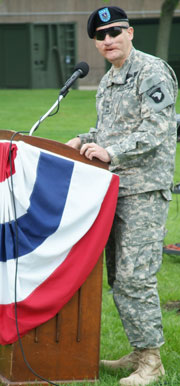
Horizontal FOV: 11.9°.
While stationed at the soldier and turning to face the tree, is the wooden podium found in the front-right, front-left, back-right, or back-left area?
back-left

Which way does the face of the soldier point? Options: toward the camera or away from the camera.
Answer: toward the camera

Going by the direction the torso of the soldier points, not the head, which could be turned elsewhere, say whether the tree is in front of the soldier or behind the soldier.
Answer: behind

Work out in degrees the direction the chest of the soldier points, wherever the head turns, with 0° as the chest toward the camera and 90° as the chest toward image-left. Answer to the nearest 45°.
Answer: approximately 45°
